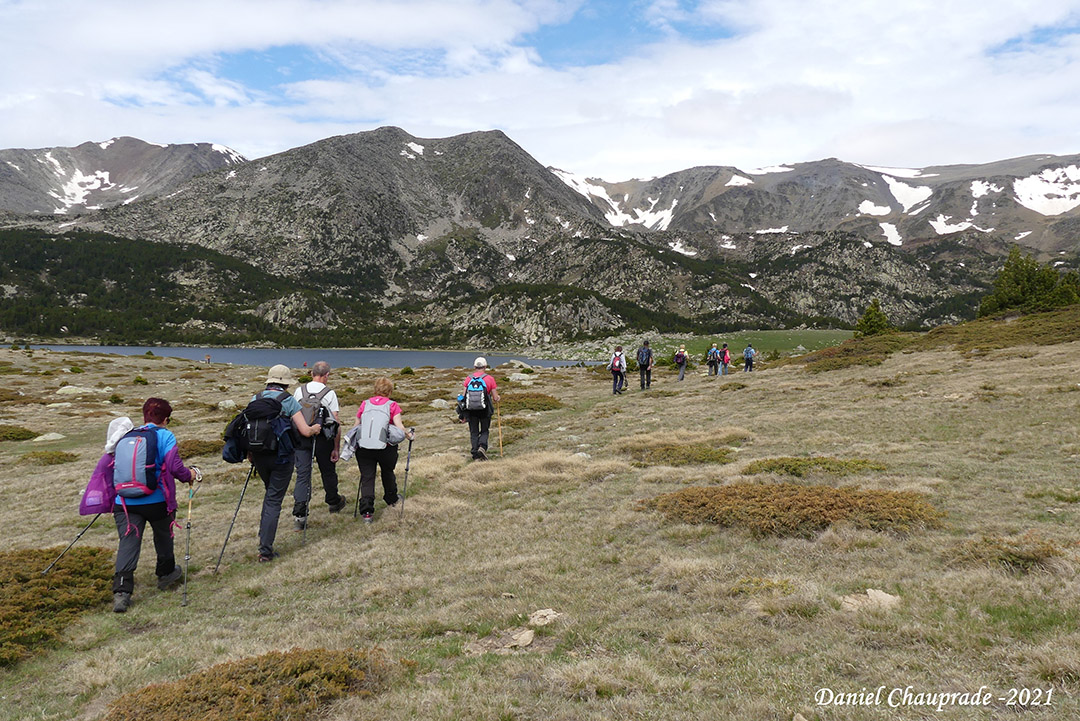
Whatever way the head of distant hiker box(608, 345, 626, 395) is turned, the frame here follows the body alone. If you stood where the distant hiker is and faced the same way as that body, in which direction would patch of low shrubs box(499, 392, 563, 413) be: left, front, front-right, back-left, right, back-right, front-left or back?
back-left

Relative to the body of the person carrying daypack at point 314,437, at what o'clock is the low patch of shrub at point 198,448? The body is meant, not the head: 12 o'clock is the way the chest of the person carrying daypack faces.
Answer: The low patch of shrub is roughly at 10 o'clock from the person carrying daypack.

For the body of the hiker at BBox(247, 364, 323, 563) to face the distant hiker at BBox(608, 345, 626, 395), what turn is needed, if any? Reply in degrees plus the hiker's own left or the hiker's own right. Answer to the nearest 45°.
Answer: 0° — they already face them

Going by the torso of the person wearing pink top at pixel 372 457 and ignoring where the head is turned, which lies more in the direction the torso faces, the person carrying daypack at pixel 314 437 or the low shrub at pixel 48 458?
the low shrub

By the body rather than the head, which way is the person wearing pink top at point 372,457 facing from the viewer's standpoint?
away from the camera

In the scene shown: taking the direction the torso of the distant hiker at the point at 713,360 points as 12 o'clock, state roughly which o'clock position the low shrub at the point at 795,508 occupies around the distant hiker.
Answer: The low shrub is roughly at 6 o'clock from the distant hiker.

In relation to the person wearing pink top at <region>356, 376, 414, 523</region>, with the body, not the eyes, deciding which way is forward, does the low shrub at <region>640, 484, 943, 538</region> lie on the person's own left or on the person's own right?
on the person's own right

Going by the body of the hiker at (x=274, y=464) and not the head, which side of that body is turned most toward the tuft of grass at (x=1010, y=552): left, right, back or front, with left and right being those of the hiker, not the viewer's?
right

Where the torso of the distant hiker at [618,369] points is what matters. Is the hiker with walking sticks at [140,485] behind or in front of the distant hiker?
behind

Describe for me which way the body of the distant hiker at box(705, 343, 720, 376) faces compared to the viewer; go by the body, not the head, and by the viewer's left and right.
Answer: facing away from the viewer

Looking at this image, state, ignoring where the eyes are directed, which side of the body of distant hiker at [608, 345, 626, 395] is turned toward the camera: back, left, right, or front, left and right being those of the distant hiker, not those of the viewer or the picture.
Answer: back

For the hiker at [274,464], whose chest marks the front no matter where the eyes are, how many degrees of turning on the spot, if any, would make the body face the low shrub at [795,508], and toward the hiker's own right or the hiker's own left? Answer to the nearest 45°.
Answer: approximately 90° to the hiker's own right
